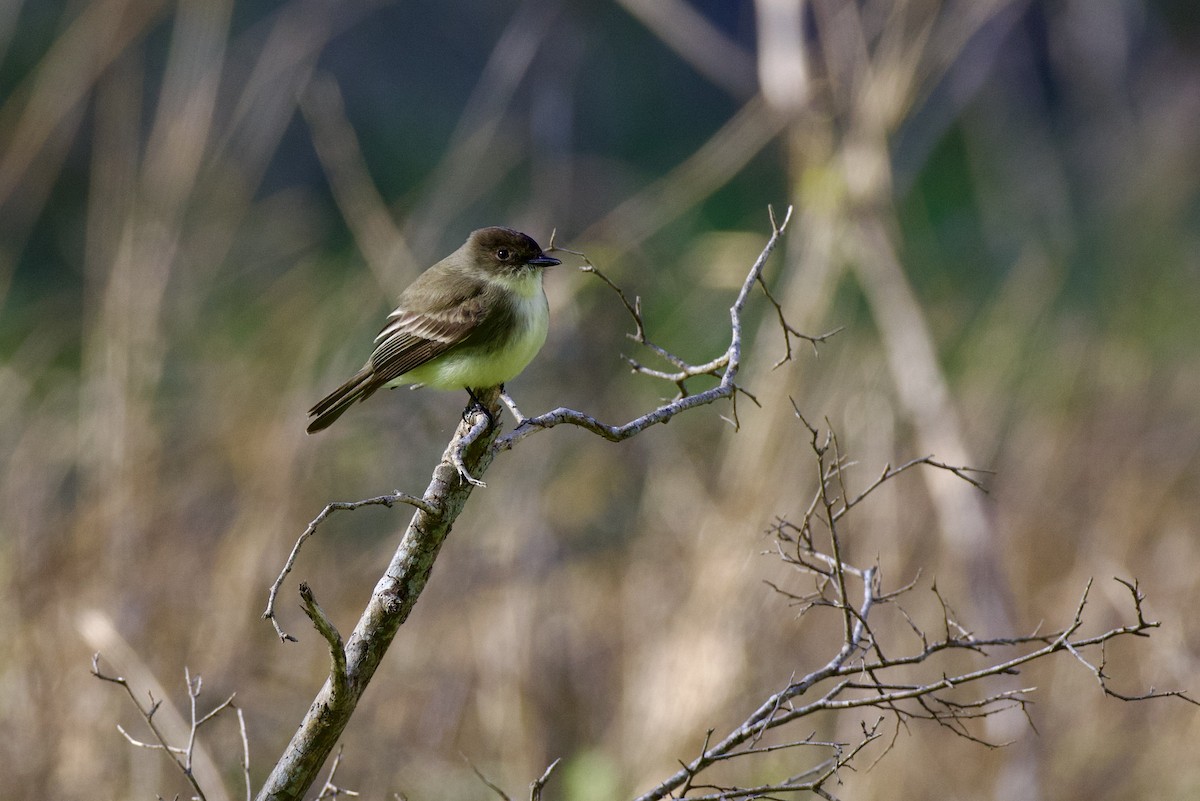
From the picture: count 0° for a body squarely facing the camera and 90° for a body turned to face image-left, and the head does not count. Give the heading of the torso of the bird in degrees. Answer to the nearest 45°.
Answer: approximately 270°
